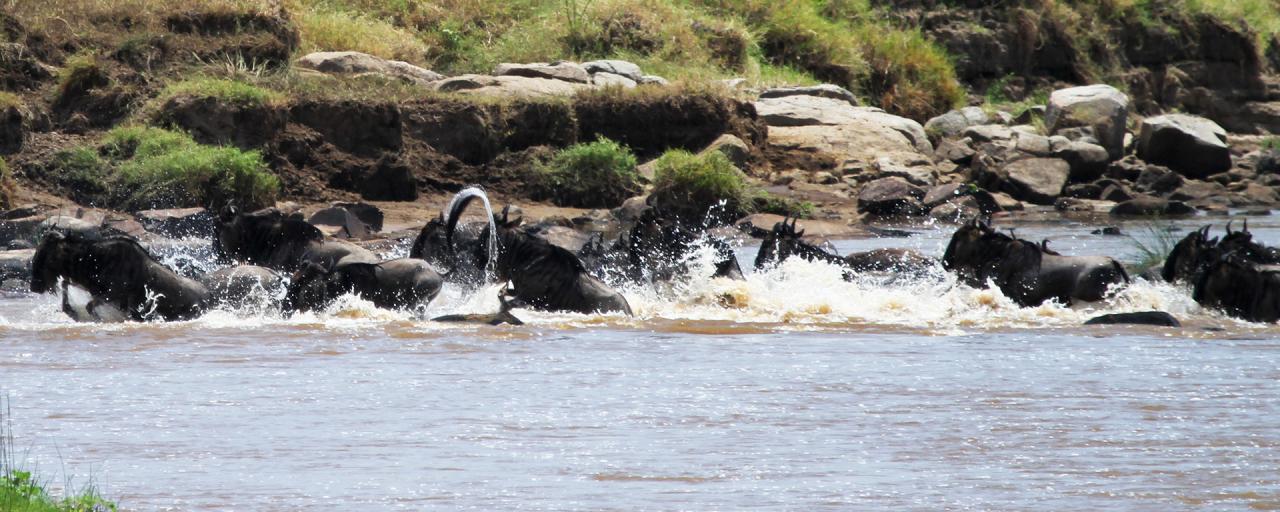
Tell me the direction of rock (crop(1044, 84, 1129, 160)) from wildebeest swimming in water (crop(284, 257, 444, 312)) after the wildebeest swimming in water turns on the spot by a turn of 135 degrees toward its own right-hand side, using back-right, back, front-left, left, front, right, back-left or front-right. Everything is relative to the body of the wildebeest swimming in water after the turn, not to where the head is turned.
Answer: front

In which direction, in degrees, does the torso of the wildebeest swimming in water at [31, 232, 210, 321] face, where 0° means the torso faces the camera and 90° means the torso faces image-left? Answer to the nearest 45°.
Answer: approximately 90°

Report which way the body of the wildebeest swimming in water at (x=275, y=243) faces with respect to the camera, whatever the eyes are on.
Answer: to the viewer's left

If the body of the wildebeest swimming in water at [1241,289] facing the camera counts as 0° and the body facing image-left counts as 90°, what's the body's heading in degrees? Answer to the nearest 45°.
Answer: approximately 90°

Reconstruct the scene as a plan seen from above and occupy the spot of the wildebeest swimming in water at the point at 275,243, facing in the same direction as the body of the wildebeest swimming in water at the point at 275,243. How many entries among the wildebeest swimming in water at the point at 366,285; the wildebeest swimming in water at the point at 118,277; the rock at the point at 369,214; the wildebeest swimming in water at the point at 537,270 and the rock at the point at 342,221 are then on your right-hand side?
2

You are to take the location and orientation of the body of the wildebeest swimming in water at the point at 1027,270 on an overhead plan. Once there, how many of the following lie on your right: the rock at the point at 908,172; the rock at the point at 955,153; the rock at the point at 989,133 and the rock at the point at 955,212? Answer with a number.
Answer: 4

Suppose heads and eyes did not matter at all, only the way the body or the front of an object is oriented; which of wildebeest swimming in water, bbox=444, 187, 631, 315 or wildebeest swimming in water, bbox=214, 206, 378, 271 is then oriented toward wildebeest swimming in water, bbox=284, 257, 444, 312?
wildebeest swimming in water, bbox=444, 187, 631, 315

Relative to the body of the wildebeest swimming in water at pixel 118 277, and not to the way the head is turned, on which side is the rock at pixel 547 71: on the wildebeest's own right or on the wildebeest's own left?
on the wildebeest's own right

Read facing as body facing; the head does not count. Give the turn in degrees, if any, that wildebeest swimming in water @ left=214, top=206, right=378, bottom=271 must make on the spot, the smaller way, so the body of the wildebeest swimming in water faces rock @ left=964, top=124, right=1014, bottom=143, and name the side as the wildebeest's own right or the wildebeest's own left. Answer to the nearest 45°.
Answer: approximately 135° to the wildebeest's own right

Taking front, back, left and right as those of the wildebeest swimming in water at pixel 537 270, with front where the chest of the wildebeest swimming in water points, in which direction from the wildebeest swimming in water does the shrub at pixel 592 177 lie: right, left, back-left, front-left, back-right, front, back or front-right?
right

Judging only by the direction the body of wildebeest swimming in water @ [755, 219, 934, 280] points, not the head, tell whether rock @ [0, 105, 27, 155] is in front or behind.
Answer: in front

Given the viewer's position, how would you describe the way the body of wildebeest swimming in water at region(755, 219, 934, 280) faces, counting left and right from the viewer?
facing to the left of the viewer
